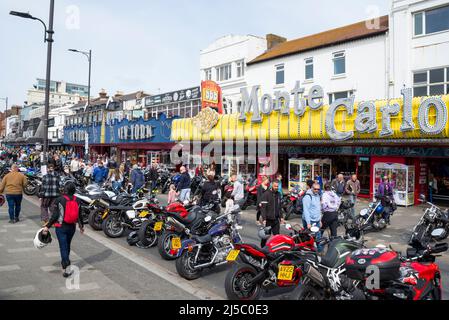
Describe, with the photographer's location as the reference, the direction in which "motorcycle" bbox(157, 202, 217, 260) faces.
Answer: facing away from the viewer and to the right of the viewer

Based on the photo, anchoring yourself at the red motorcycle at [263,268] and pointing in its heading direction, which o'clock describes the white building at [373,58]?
The white building is roughly at 11 o'clock from the red motorcycle.

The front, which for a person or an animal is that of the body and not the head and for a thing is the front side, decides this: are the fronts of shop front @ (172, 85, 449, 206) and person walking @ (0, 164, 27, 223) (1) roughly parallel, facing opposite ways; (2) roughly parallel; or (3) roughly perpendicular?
roughly perpendicular

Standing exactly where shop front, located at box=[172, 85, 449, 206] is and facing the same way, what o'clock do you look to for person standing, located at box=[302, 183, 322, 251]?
The person standing is roughly at 11 o'clock from the shop front.

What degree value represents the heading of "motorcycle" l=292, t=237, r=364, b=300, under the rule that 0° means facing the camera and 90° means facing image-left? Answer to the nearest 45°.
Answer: approximately 225°

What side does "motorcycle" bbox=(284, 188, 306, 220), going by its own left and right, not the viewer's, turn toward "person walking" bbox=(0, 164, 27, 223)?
front

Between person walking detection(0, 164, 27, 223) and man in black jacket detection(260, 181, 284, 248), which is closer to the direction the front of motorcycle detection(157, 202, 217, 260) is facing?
the man in black jacket

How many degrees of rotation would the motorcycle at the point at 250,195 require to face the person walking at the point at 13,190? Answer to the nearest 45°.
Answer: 0° — it already faces them

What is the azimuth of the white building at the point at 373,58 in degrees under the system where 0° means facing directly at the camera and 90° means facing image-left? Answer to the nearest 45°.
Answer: approximately 45°
